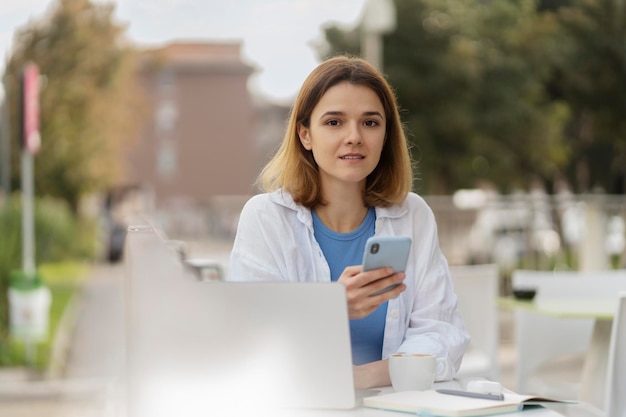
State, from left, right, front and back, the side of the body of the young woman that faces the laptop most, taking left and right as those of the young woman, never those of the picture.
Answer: front

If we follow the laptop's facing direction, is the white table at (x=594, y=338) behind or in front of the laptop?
in front

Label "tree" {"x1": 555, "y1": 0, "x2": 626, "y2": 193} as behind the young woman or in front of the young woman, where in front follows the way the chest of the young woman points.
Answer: behind

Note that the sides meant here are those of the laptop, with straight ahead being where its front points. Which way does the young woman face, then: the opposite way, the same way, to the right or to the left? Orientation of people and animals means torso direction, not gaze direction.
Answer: the opposite way

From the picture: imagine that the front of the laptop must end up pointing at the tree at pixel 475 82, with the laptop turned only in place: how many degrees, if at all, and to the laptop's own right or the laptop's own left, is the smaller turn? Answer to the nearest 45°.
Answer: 0° — it already faces it

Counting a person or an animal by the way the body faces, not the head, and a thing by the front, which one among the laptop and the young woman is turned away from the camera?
the laptop

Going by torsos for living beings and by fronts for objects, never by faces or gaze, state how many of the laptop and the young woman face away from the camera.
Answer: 1

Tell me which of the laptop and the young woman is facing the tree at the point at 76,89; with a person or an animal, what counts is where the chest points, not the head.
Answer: the laptop

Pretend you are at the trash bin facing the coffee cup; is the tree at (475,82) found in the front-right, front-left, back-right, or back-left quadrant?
back-left

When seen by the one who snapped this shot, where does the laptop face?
facing away from the viewer

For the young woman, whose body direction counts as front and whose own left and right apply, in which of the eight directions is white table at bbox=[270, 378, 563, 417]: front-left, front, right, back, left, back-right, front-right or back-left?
front

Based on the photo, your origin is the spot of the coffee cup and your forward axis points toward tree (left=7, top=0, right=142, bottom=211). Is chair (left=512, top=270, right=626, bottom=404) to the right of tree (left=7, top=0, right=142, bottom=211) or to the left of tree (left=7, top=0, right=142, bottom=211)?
right

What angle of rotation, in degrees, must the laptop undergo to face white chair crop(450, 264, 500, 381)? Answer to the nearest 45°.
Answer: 0° — it already faces it

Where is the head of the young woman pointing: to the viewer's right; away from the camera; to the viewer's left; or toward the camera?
toward the camera

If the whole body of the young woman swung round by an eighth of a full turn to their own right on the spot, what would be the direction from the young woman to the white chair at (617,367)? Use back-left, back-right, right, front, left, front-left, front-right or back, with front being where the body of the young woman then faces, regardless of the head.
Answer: back

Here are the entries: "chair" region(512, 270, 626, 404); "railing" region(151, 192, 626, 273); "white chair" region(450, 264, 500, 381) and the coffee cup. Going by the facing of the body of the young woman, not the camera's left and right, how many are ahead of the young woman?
1

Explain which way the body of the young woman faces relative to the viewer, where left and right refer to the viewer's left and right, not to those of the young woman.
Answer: facing the viewer
